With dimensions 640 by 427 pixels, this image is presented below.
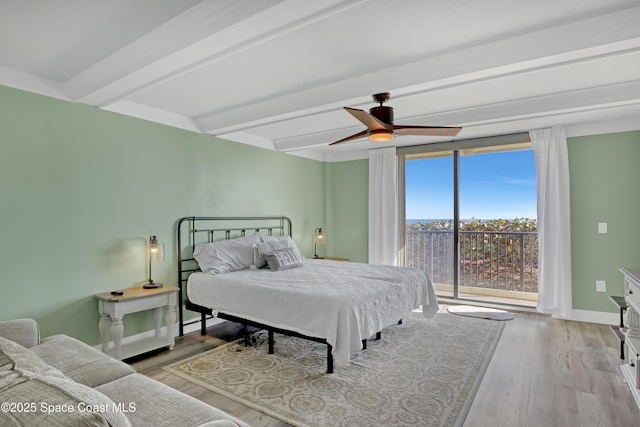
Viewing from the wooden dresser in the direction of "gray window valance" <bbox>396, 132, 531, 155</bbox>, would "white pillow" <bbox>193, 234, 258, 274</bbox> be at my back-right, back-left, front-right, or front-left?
front-left

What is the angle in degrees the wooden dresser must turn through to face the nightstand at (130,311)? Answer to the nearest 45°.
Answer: approximately 45° to its left

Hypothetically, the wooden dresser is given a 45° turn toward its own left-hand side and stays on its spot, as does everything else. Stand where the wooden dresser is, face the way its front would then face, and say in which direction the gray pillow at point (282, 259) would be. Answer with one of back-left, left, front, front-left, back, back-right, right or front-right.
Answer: front-right

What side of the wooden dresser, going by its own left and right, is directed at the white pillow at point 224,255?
front

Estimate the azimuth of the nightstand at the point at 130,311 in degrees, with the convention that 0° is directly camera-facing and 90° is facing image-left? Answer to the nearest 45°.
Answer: approximately 315°

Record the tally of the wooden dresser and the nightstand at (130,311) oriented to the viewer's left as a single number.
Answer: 1

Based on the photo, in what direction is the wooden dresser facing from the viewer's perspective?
to the viewer's left

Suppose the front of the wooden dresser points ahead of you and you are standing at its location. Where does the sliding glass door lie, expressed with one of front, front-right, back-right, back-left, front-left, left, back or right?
front-right

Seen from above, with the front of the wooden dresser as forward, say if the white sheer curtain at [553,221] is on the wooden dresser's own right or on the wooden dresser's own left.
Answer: on the wooden dresser's own right

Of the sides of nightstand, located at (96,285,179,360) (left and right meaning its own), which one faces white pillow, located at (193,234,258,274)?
left

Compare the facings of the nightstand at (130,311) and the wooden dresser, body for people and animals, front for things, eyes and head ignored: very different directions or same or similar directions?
very different directions

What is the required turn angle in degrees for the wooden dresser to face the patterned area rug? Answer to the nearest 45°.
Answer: approximately 45° to its left

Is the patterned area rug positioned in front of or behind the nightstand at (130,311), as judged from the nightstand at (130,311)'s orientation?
in front

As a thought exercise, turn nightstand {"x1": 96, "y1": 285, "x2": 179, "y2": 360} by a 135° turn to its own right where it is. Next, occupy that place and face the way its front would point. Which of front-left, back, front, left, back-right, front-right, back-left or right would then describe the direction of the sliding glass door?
back

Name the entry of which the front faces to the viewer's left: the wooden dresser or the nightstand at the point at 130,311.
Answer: the wooden dresser

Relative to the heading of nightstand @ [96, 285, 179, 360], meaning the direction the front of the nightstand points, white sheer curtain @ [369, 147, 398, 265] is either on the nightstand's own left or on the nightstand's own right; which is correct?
on the nightstand's own left

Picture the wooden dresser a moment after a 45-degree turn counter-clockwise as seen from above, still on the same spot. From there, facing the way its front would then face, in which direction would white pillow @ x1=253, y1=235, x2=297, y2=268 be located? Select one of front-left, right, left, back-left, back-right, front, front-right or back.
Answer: front-right
